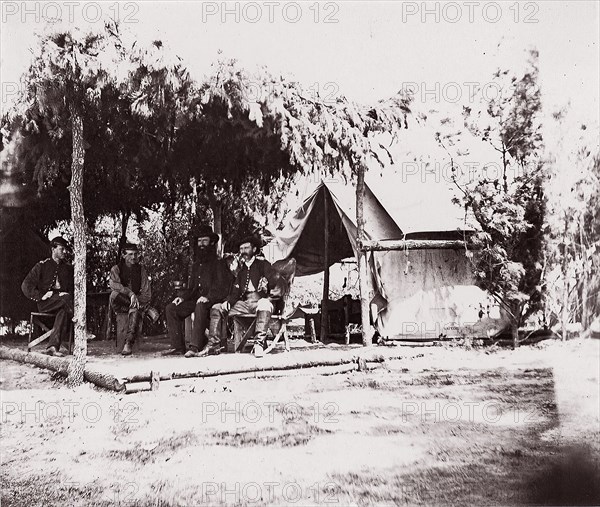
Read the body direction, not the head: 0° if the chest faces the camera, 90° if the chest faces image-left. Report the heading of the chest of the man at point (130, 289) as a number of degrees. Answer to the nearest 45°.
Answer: approximately 0°

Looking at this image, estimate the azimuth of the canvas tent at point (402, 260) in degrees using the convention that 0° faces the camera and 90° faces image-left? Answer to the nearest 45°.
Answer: approximately 45°

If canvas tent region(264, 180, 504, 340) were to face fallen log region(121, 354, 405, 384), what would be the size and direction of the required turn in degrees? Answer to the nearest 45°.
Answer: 0° — it already faces it

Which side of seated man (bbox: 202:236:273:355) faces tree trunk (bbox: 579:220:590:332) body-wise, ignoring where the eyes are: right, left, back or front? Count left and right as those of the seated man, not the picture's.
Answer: left

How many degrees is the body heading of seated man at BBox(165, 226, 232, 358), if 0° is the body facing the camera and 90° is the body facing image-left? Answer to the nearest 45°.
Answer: approximately 45°

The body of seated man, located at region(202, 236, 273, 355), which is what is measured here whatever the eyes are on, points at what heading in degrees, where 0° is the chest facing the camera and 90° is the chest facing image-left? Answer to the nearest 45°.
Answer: approximately 45°
